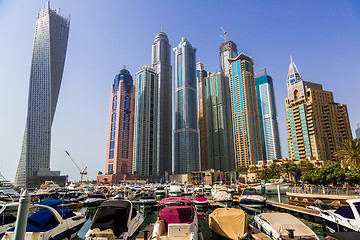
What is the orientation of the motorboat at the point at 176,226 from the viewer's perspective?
away from the camera

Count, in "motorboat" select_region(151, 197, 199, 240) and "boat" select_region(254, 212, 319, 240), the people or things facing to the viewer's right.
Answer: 0

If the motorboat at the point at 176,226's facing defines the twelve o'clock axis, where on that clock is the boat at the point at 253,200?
The boat is roughly at 1 o'clock from the motorboat.

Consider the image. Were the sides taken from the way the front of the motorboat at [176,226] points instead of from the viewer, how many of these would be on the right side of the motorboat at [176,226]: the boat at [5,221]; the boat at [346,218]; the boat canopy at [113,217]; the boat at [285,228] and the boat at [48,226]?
2

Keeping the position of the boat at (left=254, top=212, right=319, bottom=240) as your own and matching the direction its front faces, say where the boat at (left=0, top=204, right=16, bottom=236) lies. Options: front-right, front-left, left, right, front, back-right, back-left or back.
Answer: front-left

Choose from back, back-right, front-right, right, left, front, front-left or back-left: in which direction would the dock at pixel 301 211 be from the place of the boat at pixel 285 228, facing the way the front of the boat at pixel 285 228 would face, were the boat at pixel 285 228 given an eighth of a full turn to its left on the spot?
right

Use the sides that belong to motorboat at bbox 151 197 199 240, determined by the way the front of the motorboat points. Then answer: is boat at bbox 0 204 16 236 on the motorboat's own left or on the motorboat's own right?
on the motorboat's own left
